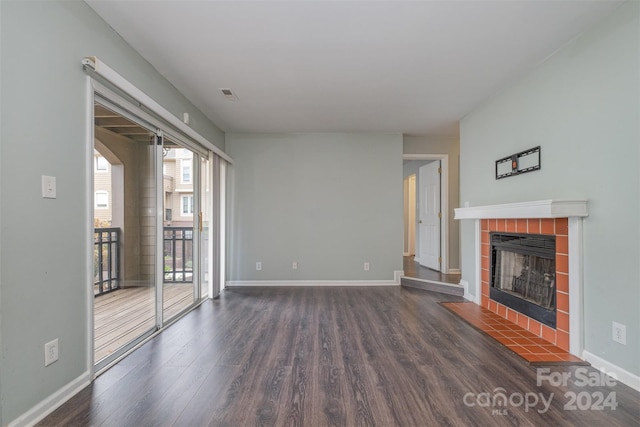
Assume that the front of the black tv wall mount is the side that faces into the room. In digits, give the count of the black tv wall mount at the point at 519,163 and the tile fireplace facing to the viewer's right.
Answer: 0

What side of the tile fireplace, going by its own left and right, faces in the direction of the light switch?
front

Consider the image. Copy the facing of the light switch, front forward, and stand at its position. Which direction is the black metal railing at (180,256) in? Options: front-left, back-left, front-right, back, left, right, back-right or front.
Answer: left

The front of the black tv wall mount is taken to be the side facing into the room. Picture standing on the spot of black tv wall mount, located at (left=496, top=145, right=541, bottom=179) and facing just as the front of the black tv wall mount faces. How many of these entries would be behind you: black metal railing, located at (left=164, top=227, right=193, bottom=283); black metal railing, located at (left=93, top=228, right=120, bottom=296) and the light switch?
0

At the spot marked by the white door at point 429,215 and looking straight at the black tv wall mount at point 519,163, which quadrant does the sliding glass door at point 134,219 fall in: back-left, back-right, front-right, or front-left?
front-right

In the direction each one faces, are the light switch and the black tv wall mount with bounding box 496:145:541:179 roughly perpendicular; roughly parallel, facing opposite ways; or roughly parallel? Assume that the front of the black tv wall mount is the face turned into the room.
roughly parallel, facing opposite ways

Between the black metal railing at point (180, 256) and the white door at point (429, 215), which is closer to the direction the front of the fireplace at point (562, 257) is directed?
the black metal railing

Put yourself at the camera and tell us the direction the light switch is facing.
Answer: facing the viewer and to the right of the viewer

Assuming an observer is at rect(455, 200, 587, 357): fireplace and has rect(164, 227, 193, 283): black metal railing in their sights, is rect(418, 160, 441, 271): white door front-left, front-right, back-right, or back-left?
front-right

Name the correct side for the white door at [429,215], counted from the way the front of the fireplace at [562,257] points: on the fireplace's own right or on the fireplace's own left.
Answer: on the fireplace's own right

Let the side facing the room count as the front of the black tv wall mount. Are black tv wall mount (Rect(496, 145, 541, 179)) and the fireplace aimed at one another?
no

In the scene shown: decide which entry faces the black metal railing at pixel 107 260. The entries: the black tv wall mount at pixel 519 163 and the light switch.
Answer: the black tv wall mount

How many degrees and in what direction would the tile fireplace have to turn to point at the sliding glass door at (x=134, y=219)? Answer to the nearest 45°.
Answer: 0° — it already faces it

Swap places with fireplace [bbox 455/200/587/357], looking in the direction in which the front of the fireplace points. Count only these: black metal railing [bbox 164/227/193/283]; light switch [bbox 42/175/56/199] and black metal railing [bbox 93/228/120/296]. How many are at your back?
0

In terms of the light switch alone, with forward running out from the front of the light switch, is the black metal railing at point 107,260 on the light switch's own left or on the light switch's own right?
on the light switch's own left

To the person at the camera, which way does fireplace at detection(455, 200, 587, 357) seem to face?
facing the viewer and to the left of the viewer

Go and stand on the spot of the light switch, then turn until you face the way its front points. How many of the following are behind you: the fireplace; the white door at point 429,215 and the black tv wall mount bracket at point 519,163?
0

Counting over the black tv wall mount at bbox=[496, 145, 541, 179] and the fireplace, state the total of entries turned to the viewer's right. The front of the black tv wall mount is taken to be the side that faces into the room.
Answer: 0

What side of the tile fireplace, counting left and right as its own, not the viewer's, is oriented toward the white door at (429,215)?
right

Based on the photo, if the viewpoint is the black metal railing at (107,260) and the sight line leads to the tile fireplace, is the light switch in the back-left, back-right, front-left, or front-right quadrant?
front-right
